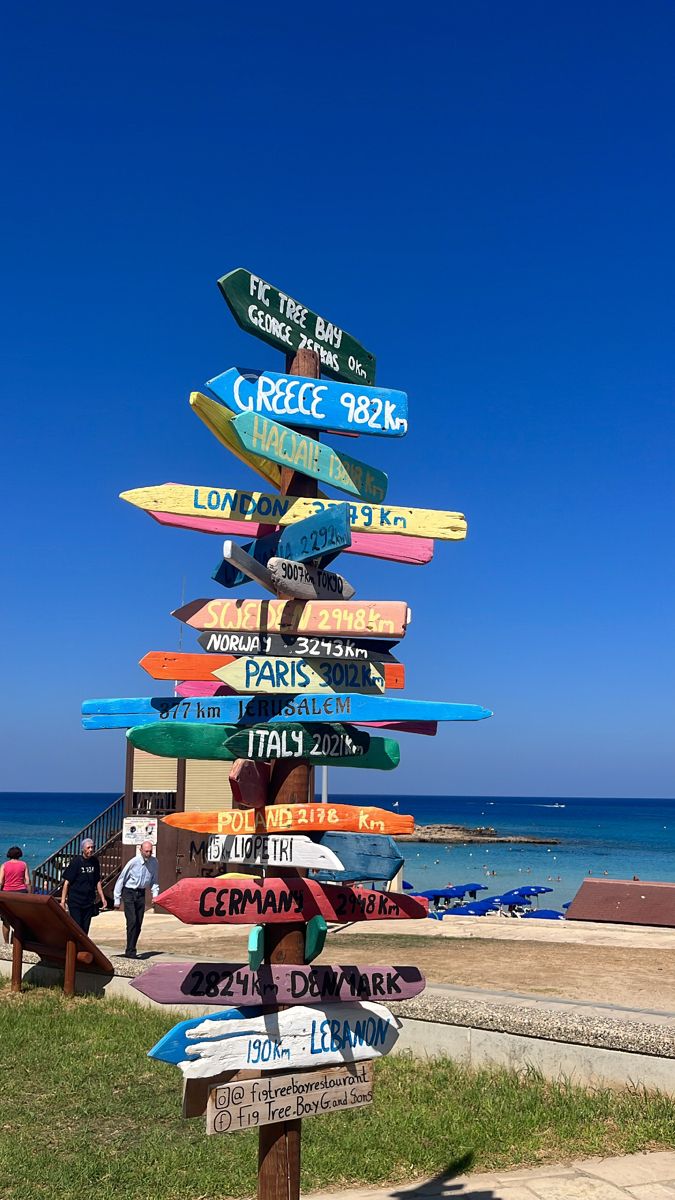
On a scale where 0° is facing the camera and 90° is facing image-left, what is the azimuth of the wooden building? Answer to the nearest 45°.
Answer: approximately 0°

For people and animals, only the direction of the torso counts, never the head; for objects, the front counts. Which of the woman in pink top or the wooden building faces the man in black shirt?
the wooden building

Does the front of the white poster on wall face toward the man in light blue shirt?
yes

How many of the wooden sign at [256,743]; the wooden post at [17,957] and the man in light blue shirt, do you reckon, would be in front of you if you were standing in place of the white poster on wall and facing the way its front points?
3

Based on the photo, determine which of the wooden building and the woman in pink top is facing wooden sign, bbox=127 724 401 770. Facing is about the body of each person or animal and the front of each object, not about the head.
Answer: the wooden building

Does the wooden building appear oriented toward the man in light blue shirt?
yes

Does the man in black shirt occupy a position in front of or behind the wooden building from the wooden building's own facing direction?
in front

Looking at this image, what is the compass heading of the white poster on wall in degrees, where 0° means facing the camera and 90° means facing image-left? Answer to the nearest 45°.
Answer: approximately 0°
